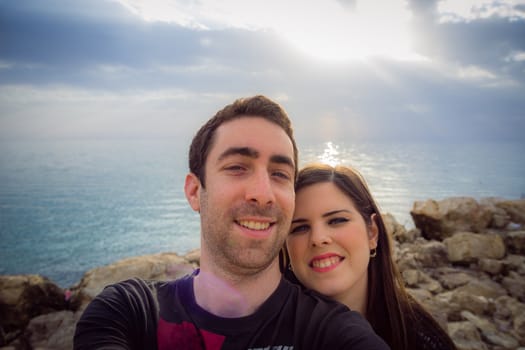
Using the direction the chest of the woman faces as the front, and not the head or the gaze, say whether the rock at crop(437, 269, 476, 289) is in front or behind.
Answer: behind

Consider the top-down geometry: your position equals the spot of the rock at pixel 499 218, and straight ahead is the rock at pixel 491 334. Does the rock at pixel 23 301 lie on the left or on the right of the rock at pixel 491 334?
right

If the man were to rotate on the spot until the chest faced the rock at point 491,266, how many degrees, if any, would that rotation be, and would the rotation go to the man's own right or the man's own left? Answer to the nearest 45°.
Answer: approximately 135° to the man's own left

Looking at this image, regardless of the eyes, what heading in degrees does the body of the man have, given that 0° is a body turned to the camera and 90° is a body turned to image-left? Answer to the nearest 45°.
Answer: approximately 0°

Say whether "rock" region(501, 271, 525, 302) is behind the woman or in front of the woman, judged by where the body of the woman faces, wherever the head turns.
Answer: behind

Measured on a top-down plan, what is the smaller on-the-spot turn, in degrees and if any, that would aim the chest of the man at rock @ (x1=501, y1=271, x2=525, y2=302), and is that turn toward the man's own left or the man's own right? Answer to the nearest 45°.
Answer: approximately 135° to the man's own left

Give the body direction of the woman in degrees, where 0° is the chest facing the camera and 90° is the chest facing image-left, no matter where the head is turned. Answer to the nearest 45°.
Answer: approximately 45°

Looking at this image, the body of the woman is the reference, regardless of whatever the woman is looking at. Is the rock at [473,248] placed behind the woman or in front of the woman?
behind
